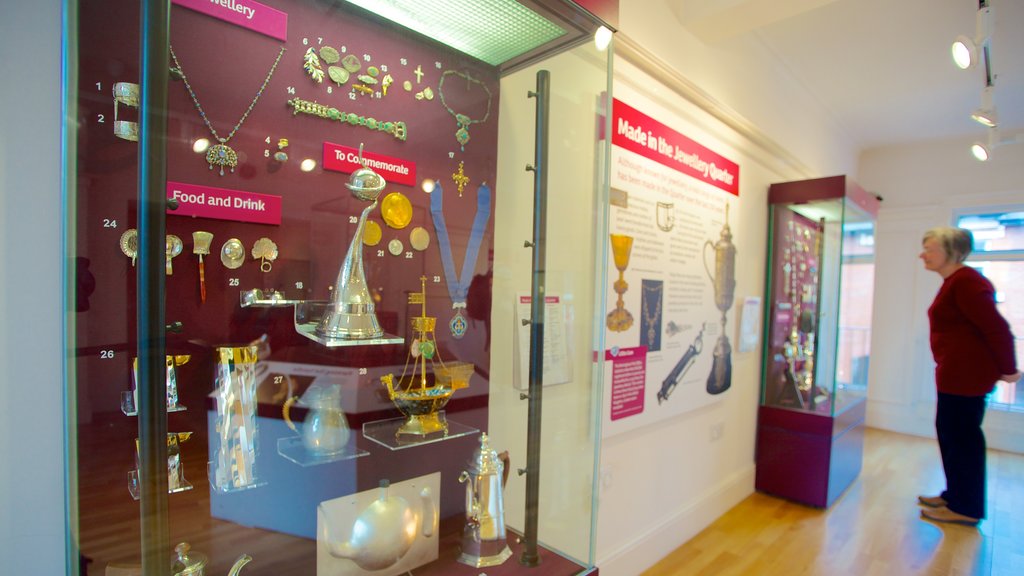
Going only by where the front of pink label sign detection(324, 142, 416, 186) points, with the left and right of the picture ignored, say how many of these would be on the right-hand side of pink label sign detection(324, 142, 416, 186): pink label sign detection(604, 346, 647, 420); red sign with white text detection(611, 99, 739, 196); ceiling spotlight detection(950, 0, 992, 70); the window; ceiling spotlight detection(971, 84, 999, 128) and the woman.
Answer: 0

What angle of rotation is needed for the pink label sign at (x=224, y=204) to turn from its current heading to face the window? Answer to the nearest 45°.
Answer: approximately 45° to its left

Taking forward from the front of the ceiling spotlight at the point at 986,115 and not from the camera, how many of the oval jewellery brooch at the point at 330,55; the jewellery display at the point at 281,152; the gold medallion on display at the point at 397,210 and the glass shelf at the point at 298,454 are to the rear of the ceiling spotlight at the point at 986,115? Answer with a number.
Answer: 0

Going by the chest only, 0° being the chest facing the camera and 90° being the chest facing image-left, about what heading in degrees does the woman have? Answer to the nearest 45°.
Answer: approximately 90°

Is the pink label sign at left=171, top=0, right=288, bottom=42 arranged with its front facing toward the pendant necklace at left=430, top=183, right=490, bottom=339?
no

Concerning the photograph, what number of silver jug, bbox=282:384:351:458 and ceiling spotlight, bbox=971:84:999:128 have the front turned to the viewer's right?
1

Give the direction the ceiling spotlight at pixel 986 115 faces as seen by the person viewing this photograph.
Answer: facing the viewer and to the left of the viewer

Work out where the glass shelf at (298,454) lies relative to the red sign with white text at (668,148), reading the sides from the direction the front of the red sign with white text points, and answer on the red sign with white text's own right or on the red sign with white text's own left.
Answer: on the red sign with white text's own right

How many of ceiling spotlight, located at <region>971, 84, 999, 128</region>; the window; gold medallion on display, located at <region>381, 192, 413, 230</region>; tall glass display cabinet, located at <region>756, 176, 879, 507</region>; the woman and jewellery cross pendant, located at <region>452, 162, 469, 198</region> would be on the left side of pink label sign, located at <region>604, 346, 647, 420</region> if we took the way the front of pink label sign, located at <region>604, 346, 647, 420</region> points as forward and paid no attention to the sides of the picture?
4

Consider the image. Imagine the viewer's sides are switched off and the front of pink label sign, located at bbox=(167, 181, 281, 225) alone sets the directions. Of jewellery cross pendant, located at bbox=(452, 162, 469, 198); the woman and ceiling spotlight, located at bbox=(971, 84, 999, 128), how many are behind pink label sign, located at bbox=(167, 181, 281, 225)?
0

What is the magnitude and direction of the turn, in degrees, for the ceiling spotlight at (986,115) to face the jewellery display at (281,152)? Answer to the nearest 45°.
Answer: approximately 45° to its left

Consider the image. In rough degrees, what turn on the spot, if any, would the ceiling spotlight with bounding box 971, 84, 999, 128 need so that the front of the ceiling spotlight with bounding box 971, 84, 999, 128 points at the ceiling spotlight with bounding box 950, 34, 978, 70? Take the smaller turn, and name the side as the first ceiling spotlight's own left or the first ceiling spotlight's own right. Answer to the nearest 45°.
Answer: approximately 45° to the first ceiling spotlight's own left

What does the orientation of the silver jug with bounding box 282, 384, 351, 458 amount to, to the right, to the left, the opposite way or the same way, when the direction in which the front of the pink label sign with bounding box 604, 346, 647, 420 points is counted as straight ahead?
to the left

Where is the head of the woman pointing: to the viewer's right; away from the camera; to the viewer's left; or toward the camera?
to the viewer's left

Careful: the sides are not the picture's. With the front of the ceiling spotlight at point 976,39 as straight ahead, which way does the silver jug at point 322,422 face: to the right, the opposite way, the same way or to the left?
the opposite way
